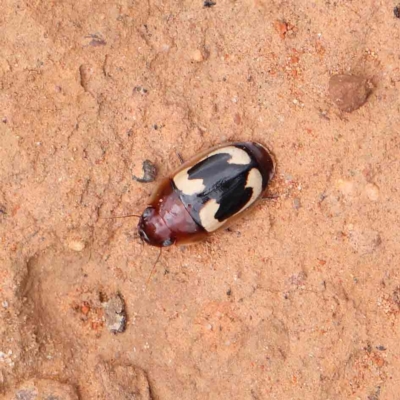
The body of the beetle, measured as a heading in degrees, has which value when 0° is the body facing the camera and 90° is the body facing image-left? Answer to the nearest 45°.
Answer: approximately 45°

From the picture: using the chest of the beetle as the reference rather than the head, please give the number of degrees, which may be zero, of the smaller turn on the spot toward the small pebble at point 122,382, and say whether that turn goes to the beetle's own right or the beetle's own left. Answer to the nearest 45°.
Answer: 0° — it already faces it

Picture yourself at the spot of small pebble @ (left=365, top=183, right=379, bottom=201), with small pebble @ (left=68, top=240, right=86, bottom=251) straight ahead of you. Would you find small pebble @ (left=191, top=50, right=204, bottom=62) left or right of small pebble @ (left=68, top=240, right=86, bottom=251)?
right

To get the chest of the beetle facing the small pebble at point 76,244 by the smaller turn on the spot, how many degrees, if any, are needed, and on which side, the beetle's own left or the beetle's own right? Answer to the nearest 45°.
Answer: approximately 45° to the beetle's own right

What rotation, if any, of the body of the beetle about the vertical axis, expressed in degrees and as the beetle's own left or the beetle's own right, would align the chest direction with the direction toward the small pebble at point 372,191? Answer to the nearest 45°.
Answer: approximately 135° to the beetle's own left

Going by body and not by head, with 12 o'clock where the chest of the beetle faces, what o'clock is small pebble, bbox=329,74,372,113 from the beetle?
The small pebble is roughly at 7 o'clock from the beetle.
